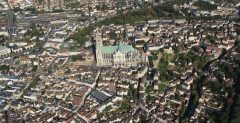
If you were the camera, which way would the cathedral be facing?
facing to the left of the viewer
